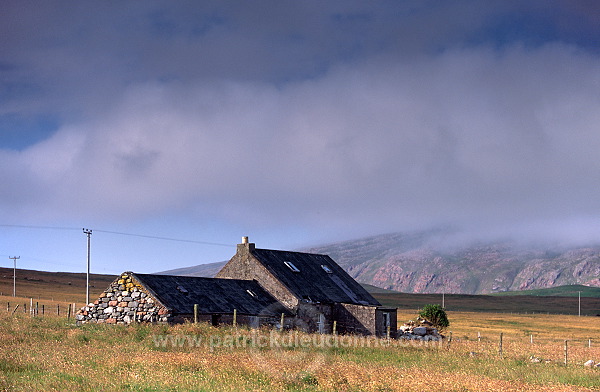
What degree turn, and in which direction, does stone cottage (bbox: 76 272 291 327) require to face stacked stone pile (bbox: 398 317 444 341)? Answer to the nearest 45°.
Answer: approximately 90° to its left

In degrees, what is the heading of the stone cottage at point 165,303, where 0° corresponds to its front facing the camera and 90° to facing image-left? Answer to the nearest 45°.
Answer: approximately 315°

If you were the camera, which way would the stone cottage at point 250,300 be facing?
facing the viewer and to the right of the viewer
